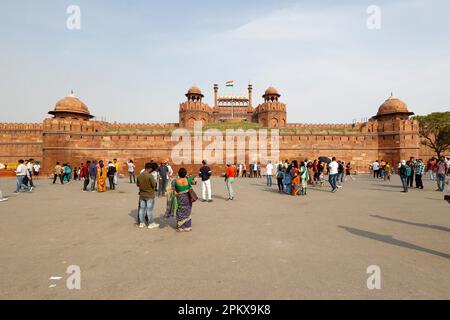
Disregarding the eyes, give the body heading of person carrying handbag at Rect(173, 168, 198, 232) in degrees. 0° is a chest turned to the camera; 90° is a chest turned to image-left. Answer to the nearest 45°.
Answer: approximately 180°

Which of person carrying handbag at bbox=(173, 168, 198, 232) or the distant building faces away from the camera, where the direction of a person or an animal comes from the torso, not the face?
the person carrying handbag

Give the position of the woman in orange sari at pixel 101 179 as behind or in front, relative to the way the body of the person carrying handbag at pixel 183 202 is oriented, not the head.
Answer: in front

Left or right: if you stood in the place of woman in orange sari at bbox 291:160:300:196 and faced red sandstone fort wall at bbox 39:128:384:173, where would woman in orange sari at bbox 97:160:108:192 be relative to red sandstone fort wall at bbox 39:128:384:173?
left

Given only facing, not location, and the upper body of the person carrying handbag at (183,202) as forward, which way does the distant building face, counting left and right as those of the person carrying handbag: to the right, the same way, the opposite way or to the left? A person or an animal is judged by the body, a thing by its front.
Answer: the opposite way

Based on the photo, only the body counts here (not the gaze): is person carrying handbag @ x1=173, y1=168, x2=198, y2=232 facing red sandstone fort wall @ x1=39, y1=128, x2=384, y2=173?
yes

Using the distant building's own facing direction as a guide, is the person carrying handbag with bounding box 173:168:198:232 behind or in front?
in front

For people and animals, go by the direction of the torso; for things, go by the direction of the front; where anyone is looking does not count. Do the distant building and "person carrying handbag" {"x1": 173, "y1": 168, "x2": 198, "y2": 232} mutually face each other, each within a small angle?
yes

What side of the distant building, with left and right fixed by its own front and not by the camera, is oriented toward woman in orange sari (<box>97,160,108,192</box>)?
front

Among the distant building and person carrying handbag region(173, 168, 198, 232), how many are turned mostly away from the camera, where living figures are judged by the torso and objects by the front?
1
